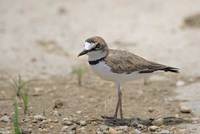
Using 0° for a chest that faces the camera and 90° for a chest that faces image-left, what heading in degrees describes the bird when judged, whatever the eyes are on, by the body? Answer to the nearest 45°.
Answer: approximately 90°
